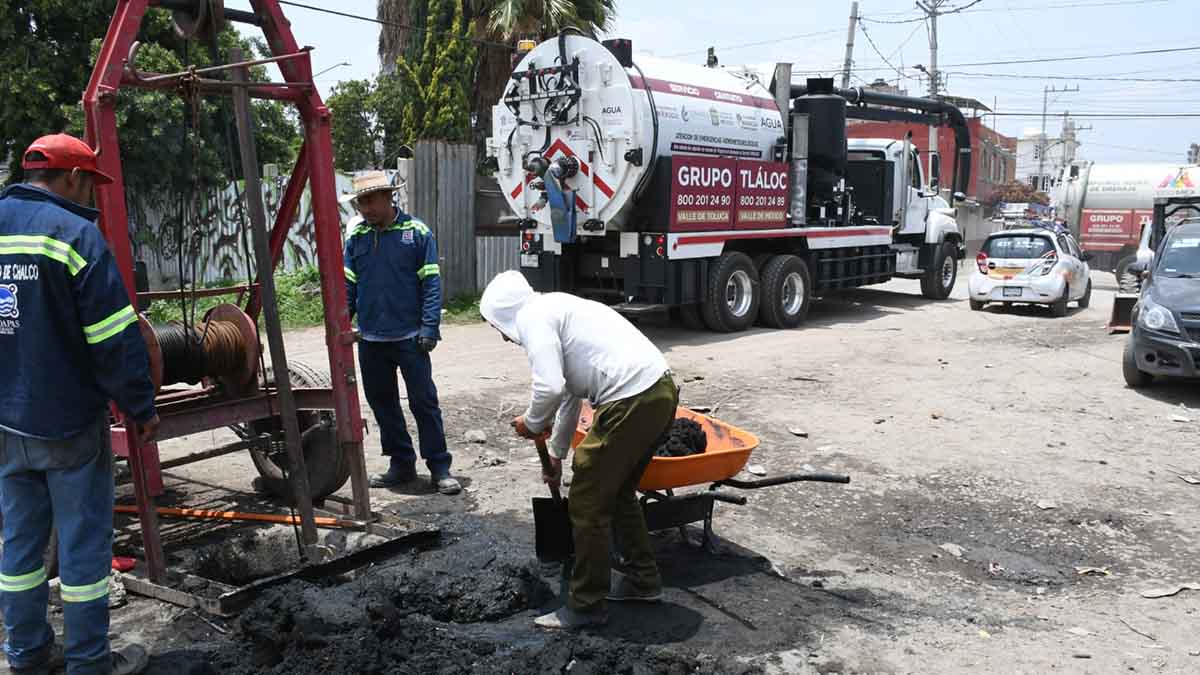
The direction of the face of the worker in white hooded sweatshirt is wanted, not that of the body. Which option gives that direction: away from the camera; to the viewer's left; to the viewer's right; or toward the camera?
to the viewer's left

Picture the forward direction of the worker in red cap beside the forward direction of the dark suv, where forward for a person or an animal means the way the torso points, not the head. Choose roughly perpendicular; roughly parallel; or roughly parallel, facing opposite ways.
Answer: roughly parallel, facing opposite ways

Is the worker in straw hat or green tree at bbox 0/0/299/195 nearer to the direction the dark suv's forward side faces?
the worker in straw hat

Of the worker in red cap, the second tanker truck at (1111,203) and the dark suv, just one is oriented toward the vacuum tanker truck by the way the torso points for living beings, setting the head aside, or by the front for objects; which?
the worker in red cap

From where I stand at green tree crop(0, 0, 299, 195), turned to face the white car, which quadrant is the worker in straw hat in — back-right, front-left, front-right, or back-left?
front-right

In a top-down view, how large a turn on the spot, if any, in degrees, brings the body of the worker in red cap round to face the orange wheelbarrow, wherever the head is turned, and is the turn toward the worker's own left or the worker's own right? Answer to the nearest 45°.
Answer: approximately 45° to the worker's own right

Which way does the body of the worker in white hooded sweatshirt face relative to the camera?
to the viewer's left

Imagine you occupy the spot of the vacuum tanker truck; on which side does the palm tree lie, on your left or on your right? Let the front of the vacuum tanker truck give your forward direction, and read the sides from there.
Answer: on your left

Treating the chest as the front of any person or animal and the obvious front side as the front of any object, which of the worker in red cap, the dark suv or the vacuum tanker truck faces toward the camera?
the dark suv

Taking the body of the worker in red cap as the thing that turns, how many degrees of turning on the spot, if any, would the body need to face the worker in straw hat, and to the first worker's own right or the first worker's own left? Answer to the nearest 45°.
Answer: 0° — they already face them

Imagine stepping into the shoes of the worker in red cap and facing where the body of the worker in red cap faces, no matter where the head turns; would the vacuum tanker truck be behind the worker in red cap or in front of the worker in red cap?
in front

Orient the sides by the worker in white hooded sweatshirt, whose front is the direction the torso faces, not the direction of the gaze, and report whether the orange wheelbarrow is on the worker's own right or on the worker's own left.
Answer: on the worker's own right

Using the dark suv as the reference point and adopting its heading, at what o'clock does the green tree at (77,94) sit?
The green tree is roughly at 3 o'clock from the dark suv.

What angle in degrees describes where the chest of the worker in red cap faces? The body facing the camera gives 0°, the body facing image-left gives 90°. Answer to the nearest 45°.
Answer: approximately 225°

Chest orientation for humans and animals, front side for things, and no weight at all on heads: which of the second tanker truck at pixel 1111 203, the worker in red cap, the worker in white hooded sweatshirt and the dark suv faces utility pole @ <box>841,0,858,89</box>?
the worker in red cap

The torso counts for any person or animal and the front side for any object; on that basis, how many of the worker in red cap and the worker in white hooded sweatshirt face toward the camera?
0

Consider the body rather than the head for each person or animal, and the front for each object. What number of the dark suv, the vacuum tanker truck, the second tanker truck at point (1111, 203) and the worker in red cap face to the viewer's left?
0

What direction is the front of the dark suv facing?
toward the camera

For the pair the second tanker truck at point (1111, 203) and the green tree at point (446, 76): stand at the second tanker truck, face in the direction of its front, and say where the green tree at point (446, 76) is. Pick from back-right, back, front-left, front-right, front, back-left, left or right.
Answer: back
